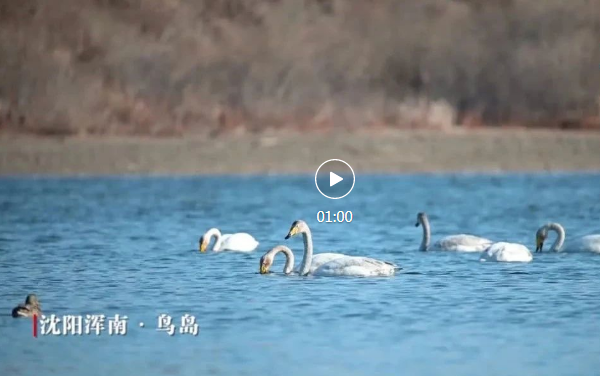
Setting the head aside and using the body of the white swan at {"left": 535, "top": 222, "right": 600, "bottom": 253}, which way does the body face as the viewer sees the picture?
to the viewer's left

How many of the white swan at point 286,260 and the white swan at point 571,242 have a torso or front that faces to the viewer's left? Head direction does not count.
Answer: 2

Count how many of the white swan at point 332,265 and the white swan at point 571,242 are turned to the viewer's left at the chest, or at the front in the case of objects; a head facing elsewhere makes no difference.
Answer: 2

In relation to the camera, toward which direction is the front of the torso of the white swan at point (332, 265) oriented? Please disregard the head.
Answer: to the viewer's left

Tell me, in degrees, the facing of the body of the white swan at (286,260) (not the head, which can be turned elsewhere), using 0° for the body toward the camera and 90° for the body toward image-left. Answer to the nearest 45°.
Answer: approximately 90°

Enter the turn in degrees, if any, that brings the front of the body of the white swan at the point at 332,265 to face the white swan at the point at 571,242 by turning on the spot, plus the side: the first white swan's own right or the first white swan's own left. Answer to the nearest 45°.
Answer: approximately 135° to the first white swan's own right

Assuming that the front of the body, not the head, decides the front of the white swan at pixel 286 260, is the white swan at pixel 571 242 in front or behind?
behind
